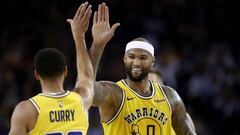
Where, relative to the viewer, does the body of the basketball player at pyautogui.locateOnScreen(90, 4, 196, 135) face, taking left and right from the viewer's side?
facing the viewer

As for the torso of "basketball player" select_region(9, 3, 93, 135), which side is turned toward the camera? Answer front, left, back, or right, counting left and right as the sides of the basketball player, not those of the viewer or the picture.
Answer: back
